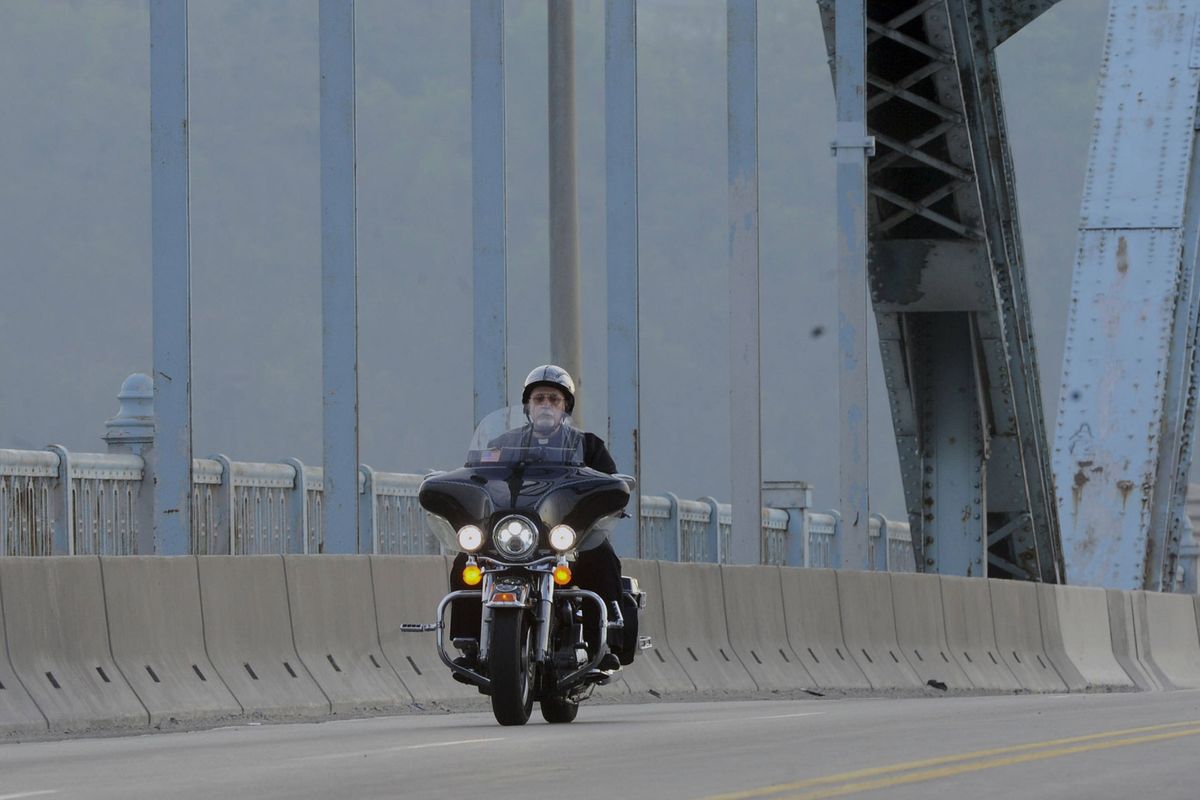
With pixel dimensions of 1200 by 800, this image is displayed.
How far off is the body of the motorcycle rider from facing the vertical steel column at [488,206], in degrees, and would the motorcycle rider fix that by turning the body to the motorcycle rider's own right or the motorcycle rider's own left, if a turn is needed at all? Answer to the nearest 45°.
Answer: approximately 180°

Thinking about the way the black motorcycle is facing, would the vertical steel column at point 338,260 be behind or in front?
behind

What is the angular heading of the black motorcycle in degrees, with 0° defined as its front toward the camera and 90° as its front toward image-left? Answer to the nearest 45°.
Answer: approximately 0°

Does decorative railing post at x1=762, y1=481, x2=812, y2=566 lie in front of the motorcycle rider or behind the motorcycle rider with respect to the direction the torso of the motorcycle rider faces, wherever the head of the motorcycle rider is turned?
behind

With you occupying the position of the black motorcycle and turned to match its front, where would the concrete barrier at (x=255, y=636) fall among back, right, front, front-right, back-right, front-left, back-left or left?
back-right

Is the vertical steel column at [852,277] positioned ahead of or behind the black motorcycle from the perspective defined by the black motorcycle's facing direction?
behind

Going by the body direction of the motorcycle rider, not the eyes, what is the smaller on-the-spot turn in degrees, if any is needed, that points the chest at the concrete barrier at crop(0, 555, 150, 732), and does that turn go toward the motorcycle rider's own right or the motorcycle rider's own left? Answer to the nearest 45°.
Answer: approximately 90° to the motorcycle rider's own right

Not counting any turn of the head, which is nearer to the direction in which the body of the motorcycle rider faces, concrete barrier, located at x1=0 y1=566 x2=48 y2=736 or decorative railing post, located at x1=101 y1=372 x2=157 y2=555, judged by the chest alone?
the concrete barrier

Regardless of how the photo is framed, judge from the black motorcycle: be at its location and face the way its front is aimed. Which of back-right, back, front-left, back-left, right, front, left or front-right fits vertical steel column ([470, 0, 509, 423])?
back

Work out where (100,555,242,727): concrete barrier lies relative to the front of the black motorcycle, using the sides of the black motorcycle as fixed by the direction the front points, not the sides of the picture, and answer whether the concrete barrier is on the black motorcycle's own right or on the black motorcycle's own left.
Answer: on the black motorcycle's own right
